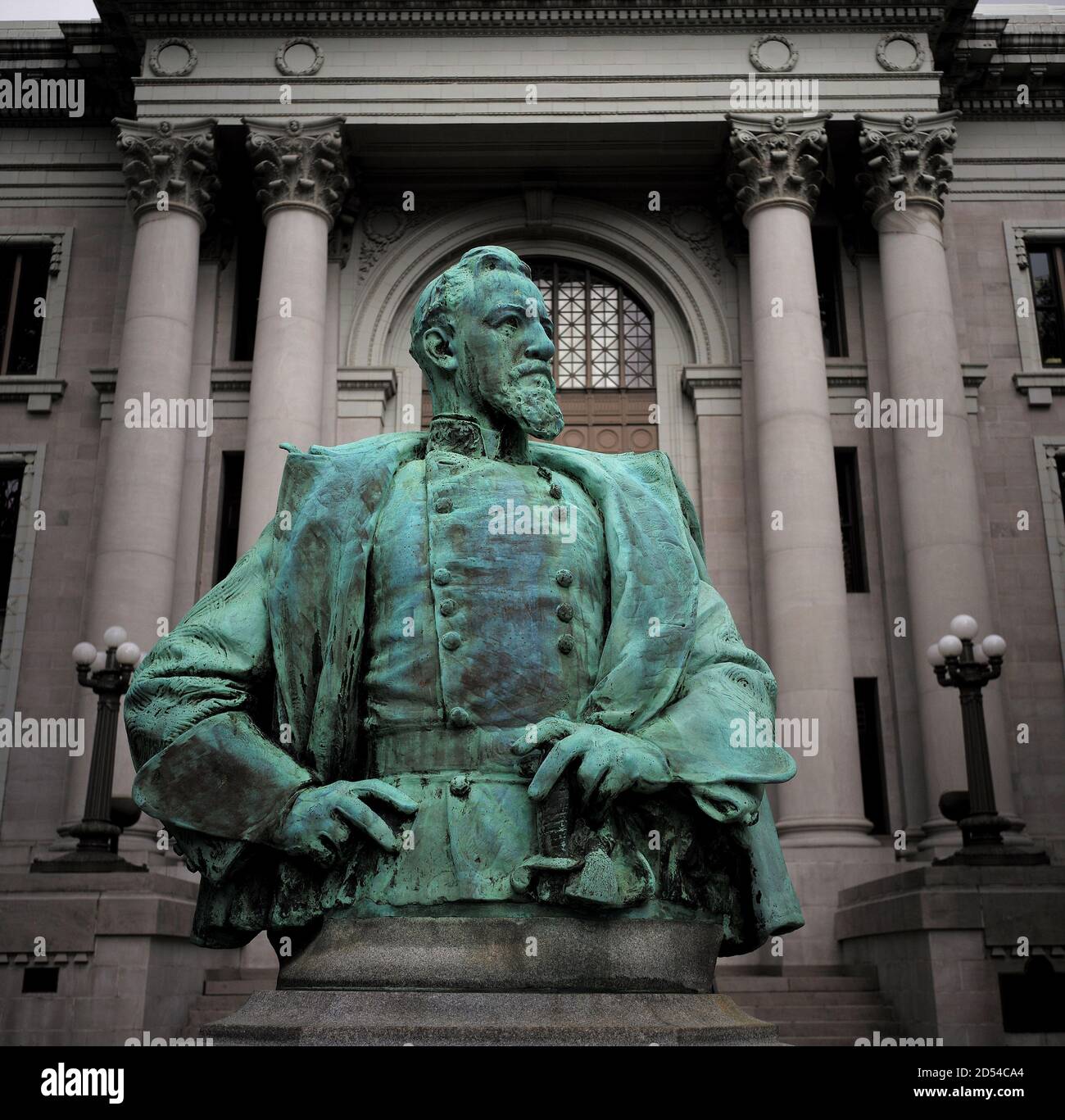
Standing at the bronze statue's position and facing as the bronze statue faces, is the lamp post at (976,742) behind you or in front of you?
behind

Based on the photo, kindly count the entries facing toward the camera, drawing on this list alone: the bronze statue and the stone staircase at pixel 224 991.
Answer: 2

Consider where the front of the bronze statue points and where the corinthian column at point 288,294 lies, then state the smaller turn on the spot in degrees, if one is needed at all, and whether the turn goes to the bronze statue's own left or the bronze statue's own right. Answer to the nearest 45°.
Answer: approximately 180°

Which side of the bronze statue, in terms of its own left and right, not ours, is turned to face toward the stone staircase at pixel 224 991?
back
